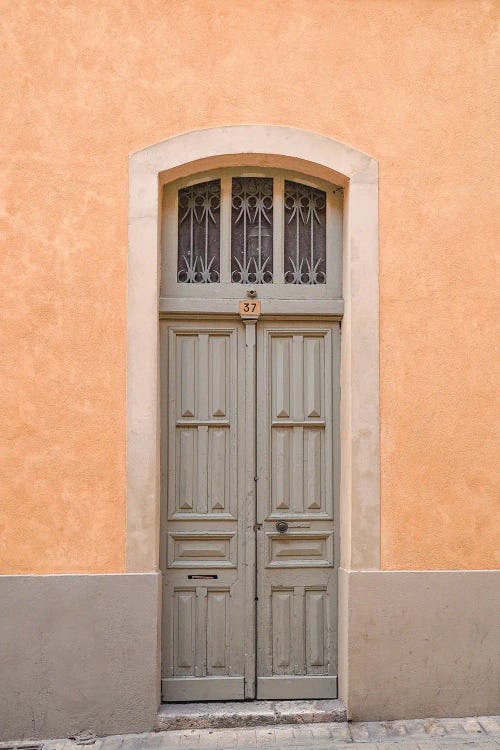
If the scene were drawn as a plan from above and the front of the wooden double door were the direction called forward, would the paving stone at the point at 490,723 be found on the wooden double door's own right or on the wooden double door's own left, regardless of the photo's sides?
on the wooden double door's own left

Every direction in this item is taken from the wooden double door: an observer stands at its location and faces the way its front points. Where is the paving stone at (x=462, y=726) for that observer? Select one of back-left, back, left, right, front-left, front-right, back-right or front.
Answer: left

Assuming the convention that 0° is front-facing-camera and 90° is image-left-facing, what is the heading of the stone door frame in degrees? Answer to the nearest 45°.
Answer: approximately 0°

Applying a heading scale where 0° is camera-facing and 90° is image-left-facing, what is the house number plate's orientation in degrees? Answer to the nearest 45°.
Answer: approximately 0°
